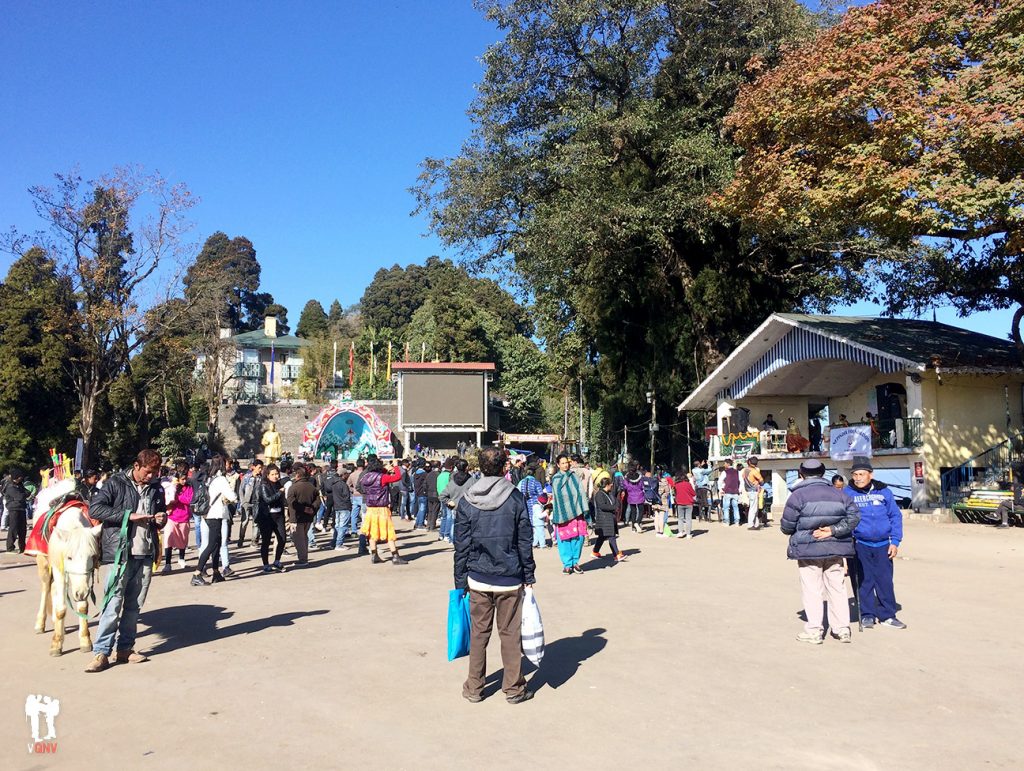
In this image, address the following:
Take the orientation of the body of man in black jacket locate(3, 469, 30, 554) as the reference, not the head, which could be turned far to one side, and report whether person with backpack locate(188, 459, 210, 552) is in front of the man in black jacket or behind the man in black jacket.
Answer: in front

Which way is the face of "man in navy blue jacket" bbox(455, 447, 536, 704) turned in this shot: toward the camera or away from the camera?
away from the camera

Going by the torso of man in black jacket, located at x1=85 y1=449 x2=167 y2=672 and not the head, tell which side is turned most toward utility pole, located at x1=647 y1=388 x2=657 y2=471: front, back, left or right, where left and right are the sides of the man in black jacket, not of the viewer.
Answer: left

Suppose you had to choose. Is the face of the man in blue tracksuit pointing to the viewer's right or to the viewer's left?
to the viewer's left

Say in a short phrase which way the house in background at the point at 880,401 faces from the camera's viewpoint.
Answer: facing the viewer and to the left of the viewer

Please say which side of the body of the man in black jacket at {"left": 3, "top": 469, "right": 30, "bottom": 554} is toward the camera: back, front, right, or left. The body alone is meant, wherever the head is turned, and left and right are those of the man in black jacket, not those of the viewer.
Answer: front

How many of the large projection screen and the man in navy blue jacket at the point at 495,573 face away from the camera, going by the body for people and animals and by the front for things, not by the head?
1

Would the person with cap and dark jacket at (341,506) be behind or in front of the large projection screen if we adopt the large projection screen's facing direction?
in front

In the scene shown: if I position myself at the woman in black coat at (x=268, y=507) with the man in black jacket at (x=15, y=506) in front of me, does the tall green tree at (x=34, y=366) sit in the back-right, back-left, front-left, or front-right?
front-right

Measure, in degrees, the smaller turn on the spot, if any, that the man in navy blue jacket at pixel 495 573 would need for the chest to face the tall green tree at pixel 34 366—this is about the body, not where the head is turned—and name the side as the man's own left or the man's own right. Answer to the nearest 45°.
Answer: approximately 45° to the man's own left

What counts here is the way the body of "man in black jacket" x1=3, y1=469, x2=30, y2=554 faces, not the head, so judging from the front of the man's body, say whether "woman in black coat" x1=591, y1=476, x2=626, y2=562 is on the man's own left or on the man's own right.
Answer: on the man's own left

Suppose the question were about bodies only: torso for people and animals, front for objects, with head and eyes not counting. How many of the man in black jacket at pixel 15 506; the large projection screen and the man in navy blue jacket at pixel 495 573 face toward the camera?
2

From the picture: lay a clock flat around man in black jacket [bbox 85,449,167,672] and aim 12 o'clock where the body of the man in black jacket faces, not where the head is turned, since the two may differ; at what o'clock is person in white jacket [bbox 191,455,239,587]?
The person in white jacket is roughly at 8 o'clock from the man in black jacket.

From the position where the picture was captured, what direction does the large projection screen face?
facing the viewer

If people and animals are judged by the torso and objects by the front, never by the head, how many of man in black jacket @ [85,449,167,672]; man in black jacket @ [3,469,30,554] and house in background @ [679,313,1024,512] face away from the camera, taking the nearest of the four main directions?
0

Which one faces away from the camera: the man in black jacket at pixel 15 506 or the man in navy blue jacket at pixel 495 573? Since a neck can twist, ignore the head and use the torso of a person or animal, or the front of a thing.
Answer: the man in navy blue jacket at pixel 495 573

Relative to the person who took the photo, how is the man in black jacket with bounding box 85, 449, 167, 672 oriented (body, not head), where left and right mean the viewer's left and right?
facing the viewer and to the right of the viewer

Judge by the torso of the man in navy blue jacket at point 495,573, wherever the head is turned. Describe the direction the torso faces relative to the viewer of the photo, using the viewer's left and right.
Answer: facing away from the viewer

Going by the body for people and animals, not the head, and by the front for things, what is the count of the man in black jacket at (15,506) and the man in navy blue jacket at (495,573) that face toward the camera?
1

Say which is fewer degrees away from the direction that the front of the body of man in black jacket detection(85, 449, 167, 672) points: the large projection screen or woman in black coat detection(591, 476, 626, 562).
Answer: the woman in black coat
